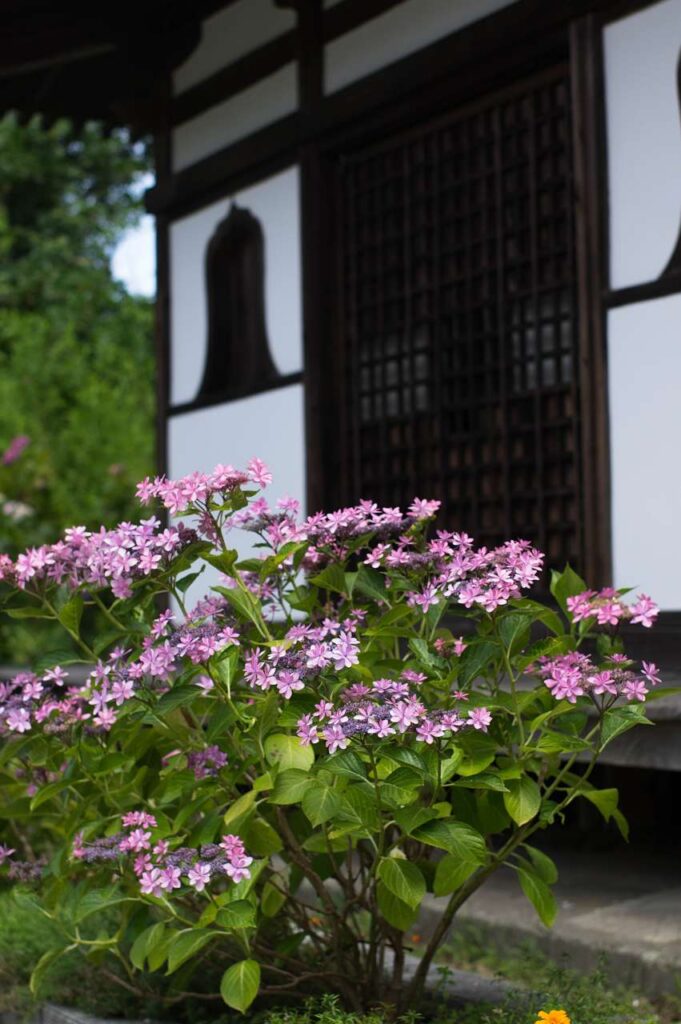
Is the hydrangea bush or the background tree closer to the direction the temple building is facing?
the hydrangea bush

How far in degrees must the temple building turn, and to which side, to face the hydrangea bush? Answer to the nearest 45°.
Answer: approximately 45° to its left

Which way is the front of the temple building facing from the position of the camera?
facing the viewer and to the left of the viewer

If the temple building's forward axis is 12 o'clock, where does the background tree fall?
The background tree is roughly at 4 o'clock from the temple building.
